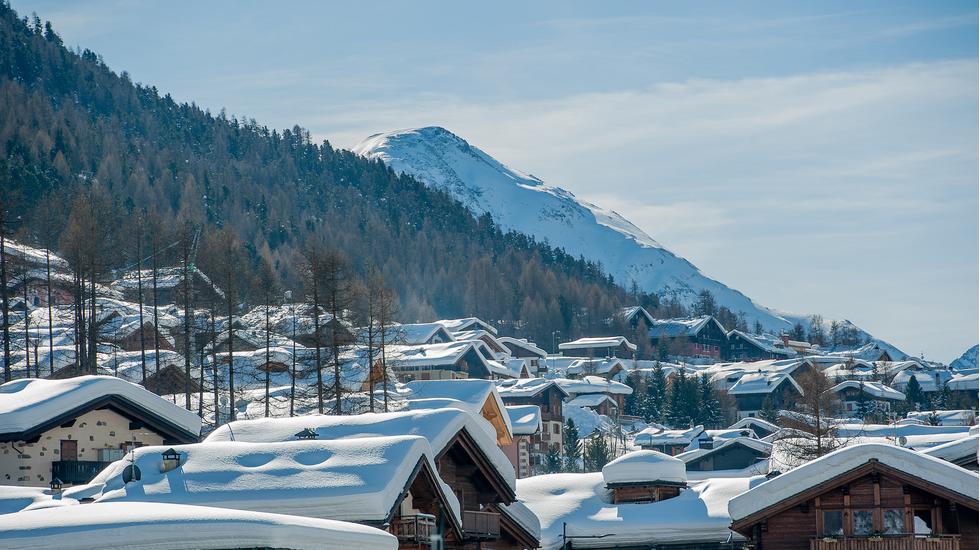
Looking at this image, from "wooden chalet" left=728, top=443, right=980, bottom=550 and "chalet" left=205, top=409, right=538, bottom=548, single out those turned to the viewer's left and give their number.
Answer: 0

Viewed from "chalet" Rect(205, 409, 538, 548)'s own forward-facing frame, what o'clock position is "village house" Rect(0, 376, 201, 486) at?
The village house is roughly at 5 o'clock from the chalet.

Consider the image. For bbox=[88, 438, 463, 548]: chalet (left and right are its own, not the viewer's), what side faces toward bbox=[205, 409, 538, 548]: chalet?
left

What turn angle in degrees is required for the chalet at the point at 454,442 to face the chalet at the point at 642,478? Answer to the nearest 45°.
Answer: approximately 90° to its left

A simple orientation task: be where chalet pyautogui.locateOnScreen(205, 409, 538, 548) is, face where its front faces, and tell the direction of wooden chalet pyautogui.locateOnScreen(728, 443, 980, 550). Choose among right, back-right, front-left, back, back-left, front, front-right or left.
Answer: front-left

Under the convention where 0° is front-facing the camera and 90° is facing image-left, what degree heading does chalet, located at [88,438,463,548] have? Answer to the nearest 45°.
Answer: approximately 315°

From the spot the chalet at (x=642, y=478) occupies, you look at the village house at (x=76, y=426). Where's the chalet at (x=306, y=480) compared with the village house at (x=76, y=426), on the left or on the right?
left

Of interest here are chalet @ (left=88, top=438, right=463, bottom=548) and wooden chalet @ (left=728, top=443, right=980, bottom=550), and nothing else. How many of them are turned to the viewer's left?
0

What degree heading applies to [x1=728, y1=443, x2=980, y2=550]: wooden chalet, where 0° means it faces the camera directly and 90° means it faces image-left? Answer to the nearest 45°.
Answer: approximately 0°

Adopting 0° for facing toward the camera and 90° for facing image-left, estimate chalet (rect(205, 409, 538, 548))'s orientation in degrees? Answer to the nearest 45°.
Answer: approximately 315°
